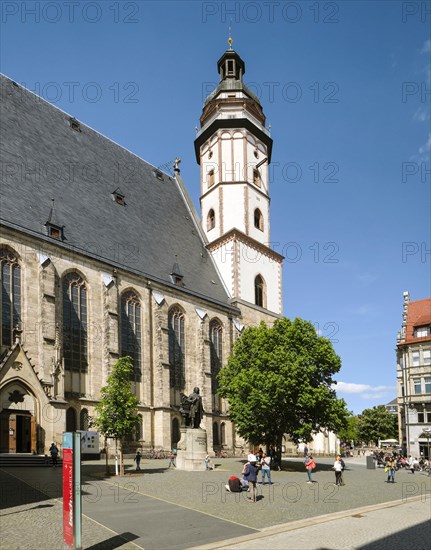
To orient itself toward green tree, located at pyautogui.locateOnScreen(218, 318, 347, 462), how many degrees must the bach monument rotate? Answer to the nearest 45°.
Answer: approximately 90° to its left

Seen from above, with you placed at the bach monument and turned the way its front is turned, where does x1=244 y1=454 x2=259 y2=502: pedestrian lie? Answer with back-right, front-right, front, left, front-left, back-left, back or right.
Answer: front-right

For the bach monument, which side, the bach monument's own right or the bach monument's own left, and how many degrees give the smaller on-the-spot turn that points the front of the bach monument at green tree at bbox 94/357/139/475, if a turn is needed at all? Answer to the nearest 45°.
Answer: approximately 90° to the bach monument's own right

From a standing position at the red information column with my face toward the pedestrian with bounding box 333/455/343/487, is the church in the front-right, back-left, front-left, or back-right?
front-left

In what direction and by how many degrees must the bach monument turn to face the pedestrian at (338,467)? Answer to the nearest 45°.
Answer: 0° — it already faces them

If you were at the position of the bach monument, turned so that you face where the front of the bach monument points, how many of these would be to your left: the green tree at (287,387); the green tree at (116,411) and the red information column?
1

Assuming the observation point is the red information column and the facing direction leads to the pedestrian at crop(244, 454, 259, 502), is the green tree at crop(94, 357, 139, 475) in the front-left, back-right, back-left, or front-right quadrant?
front-left

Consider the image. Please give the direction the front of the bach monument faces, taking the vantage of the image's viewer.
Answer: facing the viewer and to the right of the viewer

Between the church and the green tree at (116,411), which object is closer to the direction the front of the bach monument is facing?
the green tree

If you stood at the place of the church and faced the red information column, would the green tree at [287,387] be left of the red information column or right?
left
